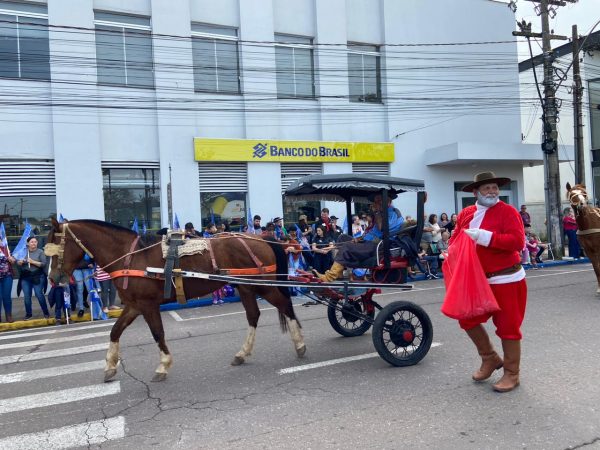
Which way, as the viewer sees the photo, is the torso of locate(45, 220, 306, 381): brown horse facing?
to the viewer's left

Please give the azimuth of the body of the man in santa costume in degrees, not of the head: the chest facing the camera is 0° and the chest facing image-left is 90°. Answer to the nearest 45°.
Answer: approximately 45°

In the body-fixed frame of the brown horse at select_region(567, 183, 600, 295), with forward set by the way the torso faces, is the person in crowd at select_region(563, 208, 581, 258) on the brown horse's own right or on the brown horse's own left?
on the brown horse's own right

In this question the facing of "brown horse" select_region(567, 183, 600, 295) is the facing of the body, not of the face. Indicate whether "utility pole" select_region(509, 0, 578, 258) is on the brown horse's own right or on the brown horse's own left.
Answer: on the brown horse's own right

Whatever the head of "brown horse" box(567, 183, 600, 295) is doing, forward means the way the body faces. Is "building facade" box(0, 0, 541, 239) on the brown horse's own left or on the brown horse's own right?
on the brown horse's own right

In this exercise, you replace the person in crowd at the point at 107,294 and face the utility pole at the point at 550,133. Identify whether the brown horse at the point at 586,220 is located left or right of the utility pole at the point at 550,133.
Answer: right

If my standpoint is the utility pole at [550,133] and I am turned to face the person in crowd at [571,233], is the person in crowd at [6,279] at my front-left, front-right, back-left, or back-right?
back-right

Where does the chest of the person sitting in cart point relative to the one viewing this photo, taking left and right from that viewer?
facing to the left of the viewer

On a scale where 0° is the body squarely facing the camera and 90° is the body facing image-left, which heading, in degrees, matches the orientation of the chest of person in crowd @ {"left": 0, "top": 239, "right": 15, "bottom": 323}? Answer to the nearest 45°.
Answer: approximately 0°
